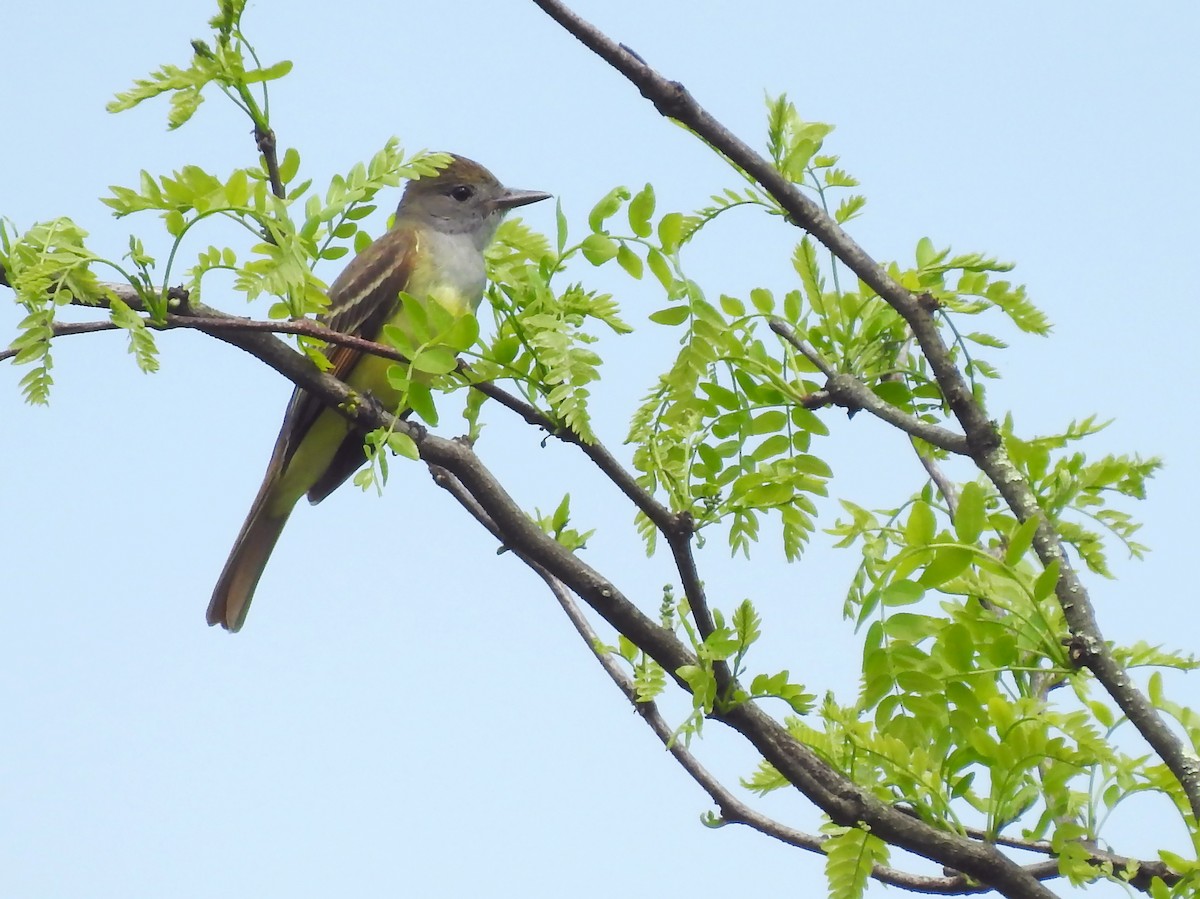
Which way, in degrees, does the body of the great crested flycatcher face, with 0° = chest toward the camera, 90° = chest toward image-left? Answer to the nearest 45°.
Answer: approximately 270°

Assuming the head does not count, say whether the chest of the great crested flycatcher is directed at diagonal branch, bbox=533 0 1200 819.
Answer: yes
